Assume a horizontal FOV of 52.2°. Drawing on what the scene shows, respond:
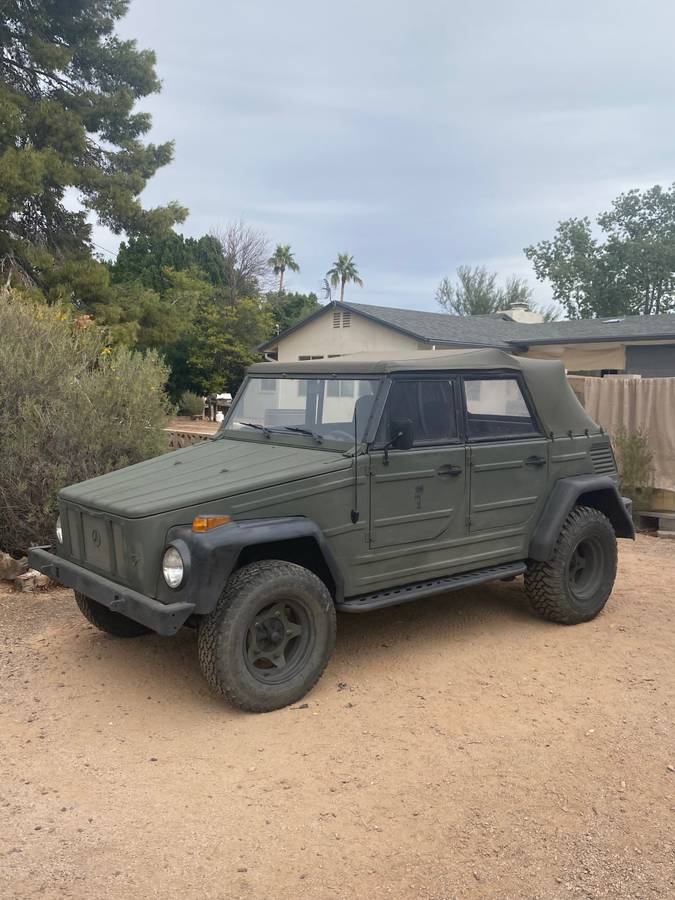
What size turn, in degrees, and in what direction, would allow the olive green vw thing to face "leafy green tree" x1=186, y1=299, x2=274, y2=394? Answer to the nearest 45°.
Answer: approximately 135° to its right

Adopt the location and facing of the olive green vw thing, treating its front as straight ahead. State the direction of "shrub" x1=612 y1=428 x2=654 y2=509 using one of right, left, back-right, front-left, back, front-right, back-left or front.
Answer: back

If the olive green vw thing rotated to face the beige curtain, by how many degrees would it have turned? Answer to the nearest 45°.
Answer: approximately 180°

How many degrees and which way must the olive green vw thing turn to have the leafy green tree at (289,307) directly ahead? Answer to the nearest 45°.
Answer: approximately 135° to its right

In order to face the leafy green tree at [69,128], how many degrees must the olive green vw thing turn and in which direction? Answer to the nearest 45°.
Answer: approximately 90° to its right

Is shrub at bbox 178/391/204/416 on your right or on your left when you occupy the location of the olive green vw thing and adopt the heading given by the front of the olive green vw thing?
on your right

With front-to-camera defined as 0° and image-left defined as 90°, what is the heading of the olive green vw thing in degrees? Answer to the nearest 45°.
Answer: approximately 45°

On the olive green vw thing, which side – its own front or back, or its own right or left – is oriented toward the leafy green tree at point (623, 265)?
back

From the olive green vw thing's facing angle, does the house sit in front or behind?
behind
